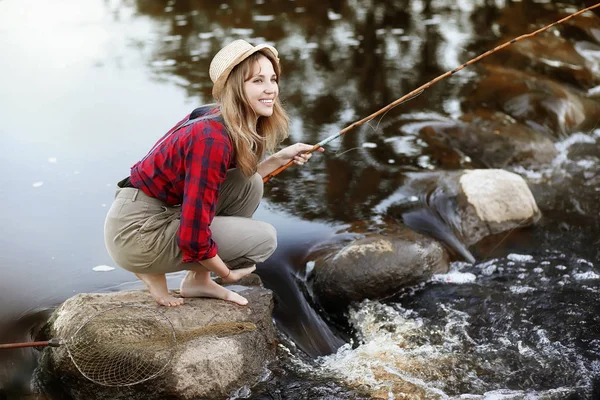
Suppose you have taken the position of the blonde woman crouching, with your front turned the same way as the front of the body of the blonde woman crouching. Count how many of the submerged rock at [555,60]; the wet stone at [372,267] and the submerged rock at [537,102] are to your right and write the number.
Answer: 0

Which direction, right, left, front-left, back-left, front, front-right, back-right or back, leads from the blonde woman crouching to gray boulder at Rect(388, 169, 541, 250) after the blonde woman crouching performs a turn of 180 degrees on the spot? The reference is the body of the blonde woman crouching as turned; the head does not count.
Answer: back-right

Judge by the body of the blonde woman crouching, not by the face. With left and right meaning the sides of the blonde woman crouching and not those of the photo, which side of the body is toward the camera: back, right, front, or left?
right

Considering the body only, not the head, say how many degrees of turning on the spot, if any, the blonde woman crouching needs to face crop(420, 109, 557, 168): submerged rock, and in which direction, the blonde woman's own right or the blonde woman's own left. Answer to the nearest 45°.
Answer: approximately 45° to the blonde woman's own left

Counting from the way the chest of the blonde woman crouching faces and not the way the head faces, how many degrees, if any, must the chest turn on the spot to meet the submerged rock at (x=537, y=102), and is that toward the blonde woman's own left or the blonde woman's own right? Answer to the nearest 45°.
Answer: approximately 45° to the blonde woman's own left

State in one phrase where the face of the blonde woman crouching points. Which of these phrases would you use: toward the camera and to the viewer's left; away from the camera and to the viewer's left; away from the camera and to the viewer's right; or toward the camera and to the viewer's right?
toward the camera and to the viewer's right

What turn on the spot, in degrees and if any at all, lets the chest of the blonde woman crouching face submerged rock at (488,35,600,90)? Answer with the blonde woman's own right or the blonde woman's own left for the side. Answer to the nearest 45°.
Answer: approximately 45° to the blonde woman's own left
